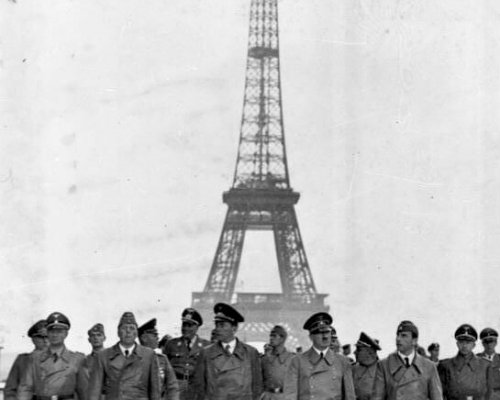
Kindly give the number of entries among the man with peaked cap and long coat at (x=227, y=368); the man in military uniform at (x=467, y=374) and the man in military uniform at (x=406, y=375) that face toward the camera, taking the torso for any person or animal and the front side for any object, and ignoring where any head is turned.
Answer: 3

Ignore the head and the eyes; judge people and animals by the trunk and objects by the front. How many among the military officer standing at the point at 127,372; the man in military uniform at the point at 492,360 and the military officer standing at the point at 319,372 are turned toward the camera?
3

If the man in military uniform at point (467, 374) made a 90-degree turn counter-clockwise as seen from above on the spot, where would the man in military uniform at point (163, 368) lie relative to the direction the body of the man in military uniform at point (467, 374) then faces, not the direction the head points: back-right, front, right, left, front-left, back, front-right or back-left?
back-right

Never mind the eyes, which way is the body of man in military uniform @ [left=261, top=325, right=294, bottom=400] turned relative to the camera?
toward the camera

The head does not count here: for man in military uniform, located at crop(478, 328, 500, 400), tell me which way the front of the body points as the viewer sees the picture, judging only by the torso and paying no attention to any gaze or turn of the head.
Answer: toward the camera

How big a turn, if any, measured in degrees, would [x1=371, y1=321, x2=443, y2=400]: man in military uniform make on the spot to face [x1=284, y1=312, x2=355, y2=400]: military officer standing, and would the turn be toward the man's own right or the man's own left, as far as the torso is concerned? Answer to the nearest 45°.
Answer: approximately 90° to the man's own right

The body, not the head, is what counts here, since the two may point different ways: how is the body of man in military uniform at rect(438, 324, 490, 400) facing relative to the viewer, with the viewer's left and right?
facing the viewer

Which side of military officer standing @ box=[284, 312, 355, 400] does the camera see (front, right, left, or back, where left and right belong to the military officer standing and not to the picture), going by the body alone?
front
